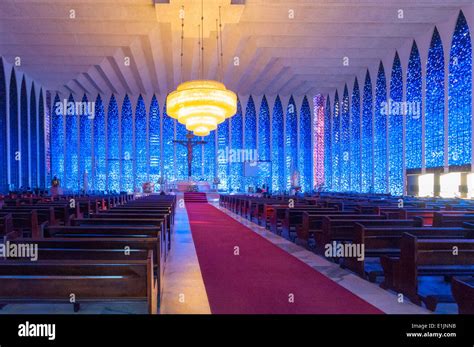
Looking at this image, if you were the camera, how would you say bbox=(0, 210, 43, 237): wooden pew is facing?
facing away from the viewer and to the right of the viewer

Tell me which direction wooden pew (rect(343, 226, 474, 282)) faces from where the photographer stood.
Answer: facing away from the viewer and to the left of the viewer

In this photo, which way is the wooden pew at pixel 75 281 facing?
away from the camera

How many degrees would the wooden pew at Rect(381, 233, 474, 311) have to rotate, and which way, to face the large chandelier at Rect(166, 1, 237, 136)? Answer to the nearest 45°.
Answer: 0° — it already faces it

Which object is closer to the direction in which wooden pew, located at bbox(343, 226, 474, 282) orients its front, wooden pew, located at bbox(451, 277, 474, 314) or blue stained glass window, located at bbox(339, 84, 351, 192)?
the blue stained glass window

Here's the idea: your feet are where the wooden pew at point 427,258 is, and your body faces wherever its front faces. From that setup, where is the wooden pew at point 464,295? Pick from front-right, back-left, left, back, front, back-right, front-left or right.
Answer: back-left

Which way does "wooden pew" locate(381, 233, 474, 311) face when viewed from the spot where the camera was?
facing away from the viewer and to the left of the viewer

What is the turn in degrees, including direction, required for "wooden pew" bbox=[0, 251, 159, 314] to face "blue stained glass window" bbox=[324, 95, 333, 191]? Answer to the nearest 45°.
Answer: approximately 45° to its right
